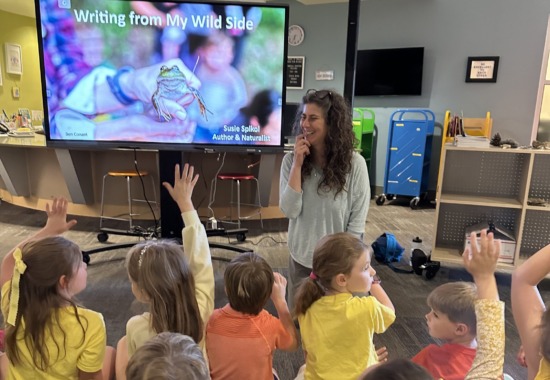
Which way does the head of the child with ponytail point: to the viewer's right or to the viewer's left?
to the viewer's right

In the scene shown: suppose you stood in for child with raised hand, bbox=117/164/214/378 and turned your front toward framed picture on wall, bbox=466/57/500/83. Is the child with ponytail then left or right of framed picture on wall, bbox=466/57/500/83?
right

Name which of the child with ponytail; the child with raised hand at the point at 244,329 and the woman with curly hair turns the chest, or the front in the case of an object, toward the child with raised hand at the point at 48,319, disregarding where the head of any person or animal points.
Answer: the woman with curly hair

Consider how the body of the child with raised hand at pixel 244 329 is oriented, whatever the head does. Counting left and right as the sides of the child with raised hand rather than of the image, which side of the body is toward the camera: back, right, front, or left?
back

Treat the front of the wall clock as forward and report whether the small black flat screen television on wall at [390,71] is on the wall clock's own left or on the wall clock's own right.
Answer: on the wall clock's own left

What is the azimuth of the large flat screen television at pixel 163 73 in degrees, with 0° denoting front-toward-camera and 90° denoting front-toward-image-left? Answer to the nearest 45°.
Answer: approximately 0°

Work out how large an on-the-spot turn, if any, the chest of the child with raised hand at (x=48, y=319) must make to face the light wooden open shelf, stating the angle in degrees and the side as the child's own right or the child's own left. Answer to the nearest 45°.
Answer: approximately 45° to the child's own right

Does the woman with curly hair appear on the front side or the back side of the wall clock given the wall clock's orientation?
on the front side

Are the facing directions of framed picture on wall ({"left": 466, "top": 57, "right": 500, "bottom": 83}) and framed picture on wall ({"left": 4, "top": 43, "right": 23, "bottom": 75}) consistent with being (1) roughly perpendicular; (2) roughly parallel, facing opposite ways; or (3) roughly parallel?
roughly perpendicular

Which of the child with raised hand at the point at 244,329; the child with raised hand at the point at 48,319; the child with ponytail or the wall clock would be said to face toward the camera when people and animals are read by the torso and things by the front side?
the wall clock

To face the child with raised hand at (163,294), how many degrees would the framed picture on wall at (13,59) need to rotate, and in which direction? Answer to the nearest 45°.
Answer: approximately 45° to its right
